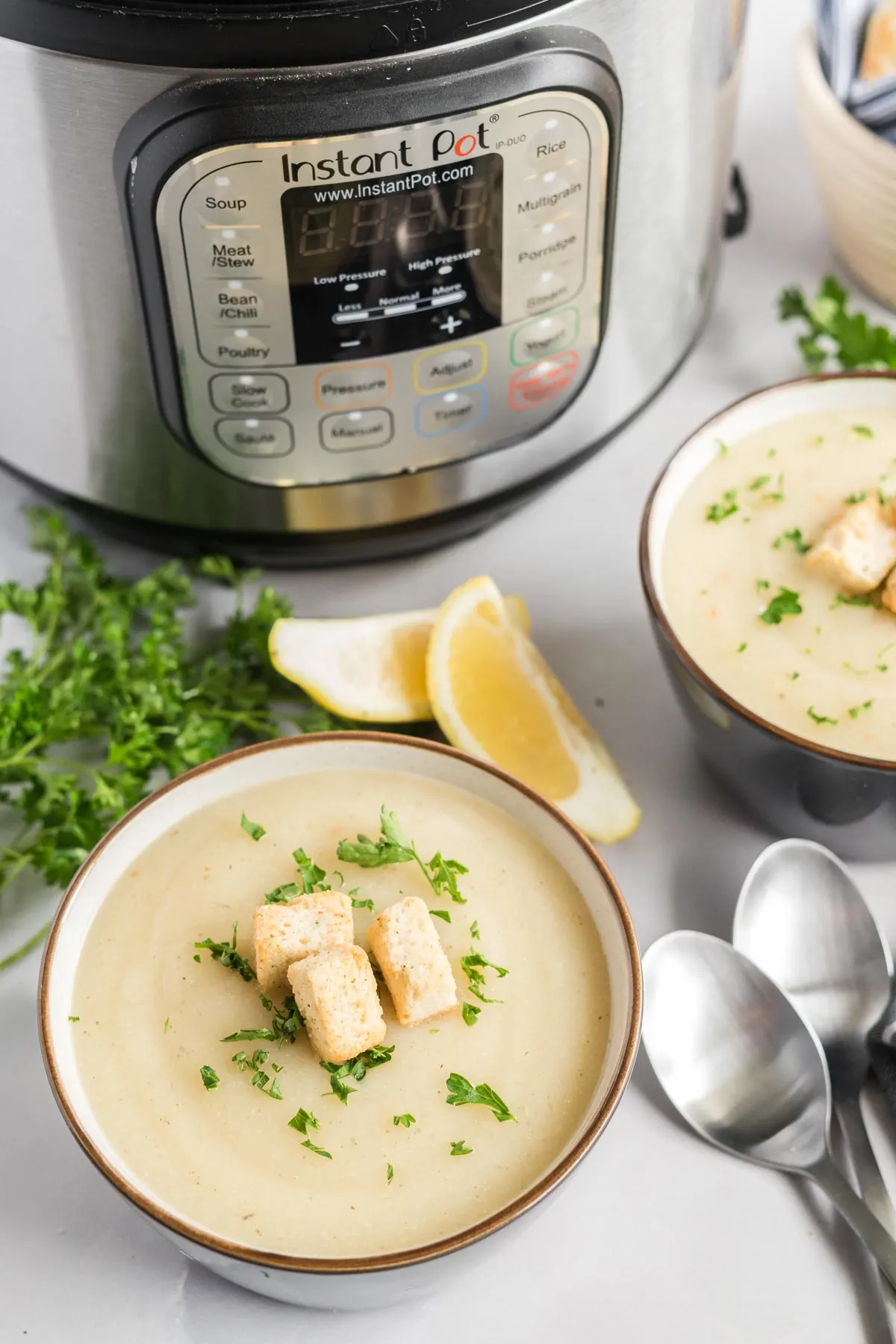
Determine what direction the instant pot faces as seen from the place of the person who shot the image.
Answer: facing the viewer
